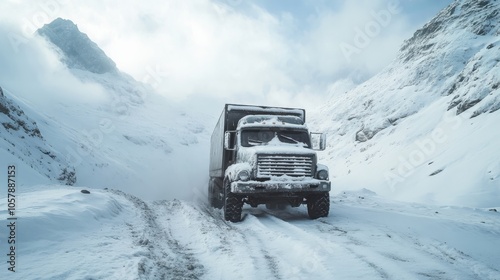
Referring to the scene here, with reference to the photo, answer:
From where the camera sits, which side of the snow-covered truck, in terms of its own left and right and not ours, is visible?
front
